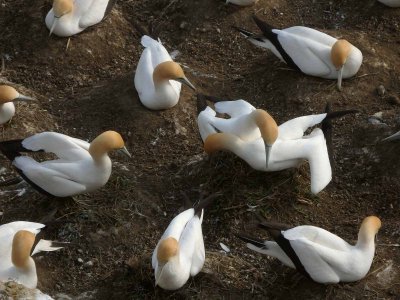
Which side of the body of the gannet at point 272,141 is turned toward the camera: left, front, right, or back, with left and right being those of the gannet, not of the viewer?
left

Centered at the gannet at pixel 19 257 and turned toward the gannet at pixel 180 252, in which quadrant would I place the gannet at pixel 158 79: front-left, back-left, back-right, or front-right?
front-left

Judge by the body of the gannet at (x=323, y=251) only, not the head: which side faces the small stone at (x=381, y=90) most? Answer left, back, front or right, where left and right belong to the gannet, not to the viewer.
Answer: left

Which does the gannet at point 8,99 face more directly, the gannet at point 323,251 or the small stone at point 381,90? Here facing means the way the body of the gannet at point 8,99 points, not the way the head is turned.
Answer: the small stone

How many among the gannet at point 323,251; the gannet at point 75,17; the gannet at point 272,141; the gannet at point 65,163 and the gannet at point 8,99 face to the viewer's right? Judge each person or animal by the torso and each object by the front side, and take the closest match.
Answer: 3

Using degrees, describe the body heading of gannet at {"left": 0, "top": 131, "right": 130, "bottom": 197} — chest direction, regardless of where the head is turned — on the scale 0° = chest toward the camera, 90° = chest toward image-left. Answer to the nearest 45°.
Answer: approximately 270°

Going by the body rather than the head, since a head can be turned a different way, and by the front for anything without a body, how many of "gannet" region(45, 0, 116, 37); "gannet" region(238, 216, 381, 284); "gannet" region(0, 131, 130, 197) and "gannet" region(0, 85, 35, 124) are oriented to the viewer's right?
3

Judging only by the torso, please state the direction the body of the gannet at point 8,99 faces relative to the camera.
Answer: to the viewer's right

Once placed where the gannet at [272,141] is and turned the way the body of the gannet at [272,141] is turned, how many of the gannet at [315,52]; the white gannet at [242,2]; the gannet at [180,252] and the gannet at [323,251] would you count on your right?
2

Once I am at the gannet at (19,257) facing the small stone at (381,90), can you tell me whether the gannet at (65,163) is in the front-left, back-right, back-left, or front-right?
front-left

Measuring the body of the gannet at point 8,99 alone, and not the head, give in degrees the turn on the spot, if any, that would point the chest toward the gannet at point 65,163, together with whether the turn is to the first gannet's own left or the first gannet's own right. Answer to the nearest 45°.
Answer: approximately 90° to the first gannet's own right

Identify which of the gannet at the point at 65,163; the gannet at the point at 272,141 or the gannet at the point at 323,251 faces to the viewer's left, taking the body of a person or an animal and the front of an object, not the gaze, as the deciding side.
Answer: the gannet at the point at 272,141

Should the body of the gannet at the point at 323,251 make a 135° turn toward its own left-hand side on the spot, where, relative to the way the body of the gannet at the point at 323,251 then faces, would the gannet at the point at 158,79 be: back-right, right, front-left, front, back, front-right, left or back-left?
front

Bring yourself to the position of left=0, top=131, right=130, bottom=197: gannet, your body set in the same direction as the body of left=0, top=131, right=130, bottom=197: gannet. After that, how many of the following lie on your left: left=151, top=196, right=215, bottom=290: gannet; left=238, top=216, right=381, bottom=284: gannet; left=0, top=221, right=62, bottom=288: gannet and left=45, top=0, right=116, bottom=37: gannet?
1

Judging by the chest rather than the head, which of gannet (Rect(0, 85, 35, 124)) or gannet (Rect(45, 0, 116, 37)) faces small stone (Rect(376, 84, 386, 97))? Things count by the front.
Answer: gannet (Rect(0, 85, 35, 124))

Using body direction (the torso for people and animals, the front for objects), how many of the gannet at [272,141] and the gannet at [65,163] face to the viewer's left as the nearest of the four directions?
1

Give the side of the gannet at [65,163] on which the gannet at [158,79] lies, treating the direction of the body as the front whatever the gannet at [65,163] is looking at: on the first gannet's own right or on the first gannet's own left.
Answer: on the first gannet's own left

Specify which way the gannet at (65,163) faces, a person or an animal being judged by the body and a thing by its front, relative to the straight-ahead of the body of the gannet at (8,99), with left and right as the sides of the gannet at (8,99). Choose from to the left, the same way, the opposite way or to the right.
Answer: the same way
